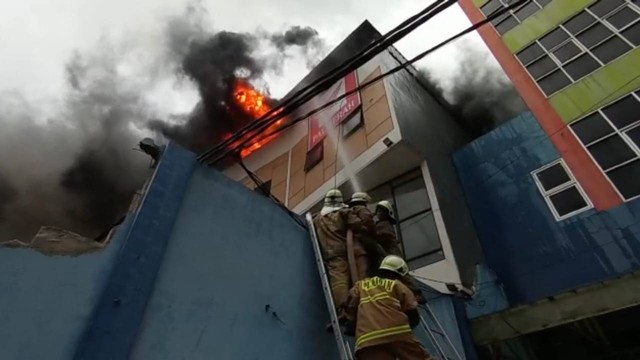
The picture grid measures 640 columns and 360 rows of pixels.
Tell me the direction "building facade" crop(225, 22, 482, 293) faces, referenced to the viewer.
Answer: facing the viewer and to the left of the viewer
